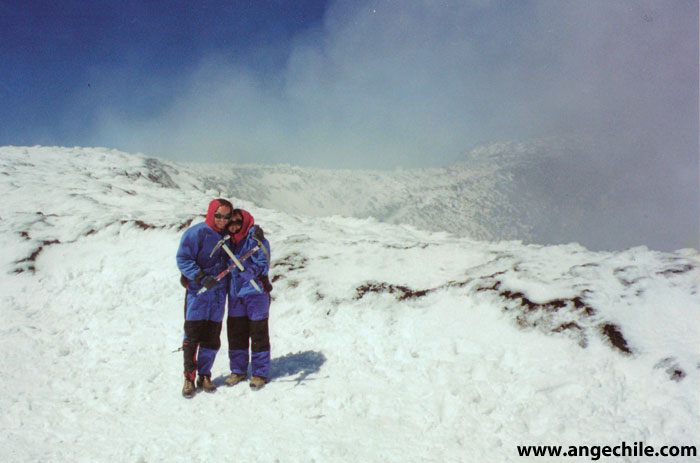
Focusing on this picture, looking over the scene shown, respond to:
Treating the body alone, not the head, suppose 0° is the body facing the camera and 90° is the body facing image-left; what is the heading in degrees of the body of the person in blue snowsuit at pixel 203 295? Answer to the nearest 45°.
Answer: approximately 315°
